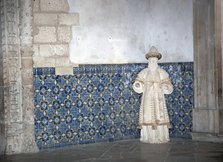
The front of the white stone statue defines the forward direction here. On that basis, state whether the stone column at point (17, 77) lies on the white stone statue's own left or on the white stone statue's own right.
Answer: on the white stone statue's own right

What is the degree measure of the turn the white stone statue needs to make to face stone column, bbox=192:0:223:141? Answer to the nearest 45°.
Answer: approximately 90° to its left

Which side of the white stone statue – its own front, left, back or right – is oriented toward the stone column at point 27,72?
right

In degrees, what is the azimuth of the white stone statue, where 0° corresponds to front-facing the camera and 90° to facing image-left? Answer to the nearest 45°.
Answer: approximately 0°
